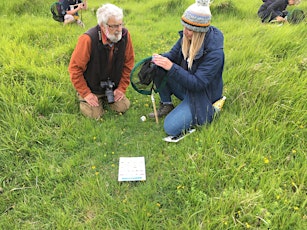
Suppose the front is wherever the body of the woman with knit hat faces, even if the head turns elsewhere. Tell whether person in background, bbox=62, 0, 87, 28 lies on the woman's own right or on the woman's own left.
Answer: on the woman's own right

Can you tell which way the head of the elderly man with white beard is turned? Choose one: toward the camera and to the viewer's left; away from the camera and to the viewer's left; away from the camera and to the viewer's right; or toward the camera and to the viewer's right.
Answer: toward the camera and to the viewer's right

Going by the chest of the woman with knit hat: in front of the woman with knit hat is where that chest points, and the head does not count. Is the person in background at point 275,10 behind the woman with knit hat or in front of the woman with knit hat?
behind

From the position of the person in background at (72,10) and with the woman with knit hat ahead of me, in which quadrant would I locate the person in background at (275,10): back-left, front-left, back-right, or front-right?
front-left

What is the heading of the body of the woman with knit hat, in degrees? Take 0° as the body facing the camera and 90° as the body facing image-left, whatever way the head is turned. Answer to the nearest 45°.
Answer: approximately 45°
